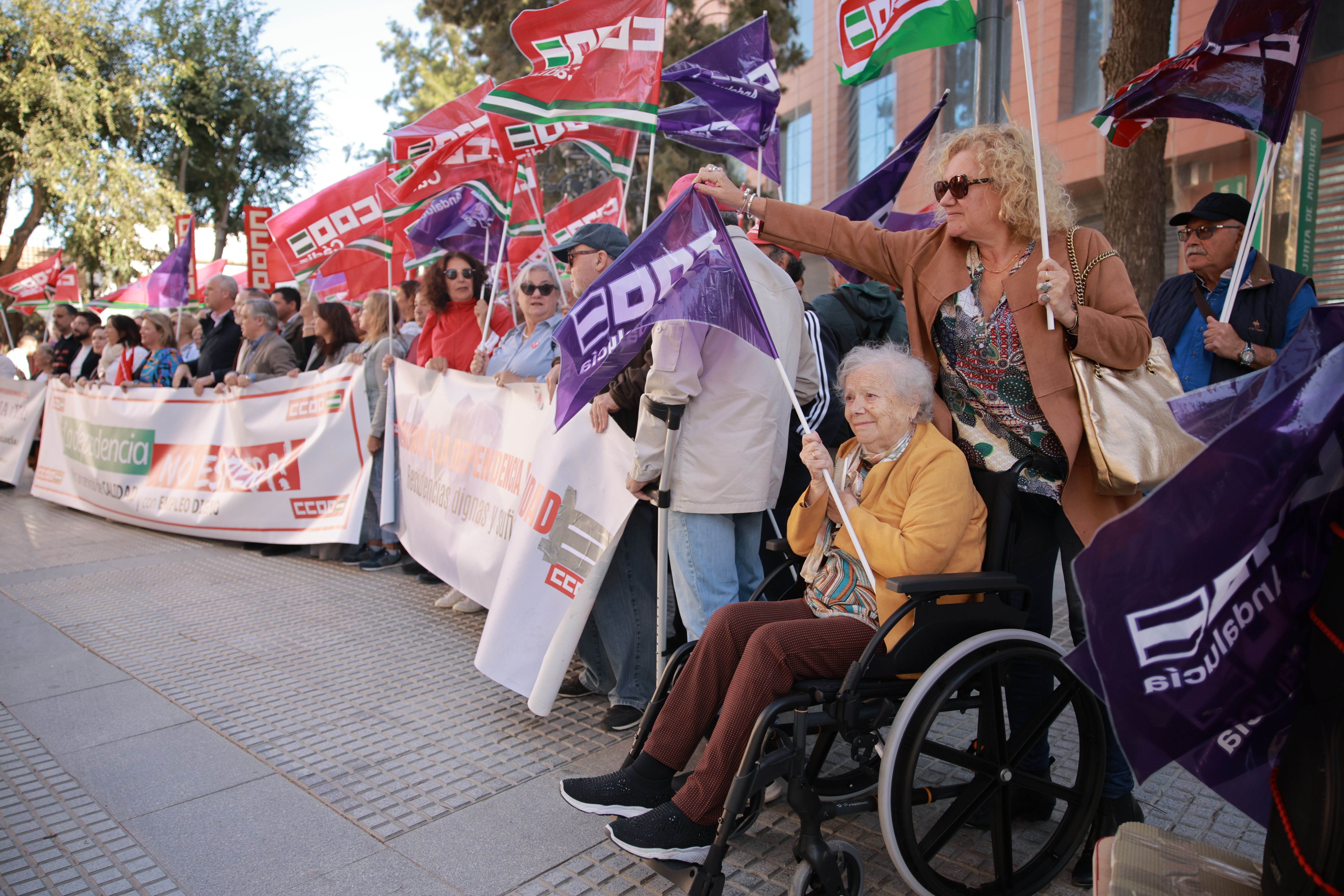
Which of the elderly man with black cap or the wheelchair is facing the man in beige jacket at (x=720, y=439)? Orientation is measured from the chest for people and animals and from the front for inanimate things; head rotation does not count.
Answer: the elderly man with black cap

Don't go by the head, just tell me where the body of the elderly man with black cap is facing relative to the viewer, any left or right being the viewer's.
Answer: facing the viewer and to the left of the viewer

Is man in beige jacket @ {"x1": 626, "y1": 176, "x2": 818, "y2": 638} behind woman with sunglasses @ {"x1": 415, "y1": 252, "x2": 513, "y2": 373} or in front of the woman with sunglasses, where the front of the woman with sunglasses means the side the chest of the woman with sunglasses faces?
in front

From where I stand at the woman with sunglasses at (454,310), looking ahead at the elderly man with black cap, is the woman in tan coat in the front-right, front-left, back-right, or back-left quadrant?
front-right

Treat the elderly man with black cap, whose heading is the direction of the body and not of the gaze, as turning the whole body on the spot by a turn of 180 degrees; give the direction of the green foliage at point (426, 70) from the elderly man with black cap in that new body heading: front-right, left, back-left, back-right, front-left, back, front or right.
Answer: left

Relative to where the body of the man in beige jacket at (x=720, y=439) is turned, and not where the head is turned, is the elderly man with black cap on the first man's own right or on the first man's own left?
on the first man's own right

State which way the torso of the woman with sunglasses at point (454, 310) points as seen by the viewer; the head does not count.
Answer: toward the camera

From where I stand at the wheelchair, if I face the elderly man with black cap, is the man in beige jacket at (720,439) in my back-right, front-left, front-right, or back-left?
front-left

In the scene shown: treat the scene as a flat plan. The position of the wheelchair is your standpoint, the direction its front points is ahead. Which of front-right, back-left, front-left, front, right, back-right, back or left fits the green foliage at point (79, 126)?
right

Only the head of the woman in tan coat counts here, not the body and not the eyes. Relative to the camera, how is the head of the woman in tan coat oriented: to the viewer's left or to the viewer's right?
to the viewer's left

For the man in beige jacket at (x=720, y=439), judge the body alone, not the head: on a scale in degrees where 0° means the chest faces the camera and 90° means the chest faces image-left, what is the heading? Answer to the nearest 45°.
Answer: approximately 135°

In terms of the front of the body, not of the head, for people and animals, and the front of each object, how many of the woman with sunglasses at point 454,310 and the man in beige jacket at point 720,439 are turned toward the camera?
1

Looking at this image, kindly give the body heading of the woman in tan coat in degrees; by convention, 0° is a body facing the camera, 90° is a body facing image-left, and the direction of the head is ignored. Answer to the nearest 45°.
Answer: approximately 45°

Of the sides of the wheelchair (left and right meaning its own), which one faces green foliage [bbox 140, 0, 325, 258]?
right
